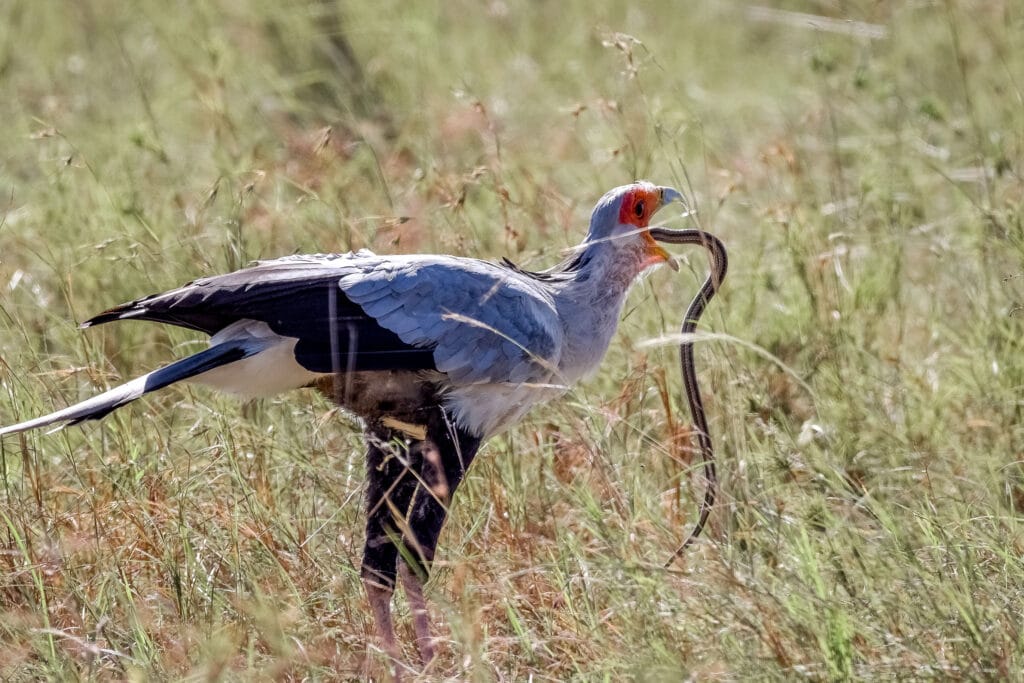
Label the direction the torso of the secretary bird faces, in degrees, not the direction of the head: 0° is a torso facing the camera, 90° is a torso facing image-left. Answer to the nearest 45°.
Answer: approximately 270°
